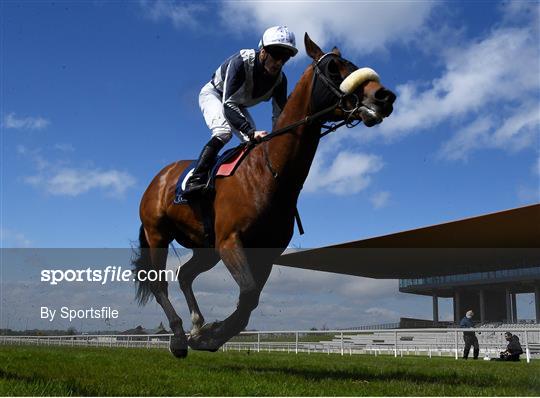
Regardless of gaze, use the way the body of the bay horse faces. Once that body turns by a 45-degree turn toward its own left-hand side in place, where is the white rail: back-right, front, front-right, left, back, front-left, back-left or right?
left

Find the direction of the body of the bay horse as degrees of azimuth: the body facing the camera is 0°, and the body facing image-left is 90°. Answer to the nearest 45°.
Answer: approximately 315°

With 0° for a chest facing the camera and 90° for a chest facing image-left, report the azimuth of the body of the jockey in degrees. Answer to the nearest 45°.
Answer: approximately 315°

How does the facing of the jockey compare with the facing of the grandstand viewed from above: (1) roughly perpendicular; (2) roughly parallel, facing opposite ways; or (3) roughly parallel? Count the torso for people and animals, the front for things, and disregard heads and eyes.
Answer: roughly perpendicular

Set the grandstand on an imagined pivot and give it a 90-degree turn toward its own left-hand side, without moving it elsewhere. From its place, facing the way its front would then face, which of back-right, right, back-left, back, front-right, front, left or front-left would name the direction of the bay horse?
front-right

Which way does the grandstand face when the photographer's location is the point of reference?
facing the viewer and to the left of the viewer

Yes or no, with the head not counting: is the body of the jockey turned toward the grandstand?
no

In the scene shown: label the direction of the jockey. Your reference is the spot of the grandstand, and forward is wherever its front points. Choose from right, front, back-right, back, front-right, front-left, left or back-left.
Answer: front-left
